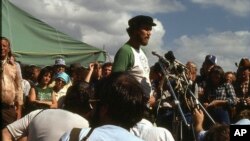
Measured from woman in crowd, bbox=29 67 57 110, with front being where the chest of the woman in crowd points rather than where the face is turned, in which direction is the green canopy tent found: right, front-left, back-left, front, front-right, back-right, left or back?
back

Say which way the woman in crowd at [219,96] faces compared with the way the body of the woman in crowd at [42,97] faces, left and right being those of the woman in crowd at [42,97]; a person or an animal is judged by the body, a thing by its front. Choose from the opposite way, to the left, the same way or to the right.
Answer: to the right

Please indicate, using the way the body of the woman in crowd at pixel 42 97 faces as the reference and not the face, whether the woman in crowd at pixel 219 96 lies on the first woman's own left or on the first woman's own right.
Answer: on the first woman's own left

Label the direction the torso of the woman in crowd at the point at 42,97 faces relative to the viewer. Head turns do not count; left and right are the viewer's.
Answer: facing the viewer

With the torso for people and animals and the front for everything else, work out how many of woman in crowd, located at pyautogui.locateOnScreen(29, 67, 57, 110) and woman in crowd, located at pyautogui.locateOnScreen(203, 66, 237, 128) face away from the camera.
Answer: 0

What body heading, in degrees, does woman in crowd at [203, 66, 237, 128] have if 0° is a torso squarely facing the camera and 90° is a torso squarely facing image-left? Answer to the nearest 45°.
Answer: approximately 45°

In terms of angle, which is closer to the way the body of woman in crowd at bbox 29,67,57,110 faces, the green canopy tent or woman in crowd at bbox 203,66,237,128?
the woman in crowd

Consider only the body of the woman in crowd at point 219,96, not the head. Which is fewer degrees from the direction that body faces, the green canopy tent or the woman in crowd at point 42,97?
the woman in crowd

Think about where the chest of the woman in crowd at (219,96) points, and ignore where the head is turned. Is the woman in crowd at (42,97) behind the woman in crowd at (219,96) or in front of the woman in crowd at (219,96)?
in front

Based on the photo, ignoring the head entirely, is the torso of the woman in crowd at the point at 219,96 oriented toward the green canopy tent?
no
